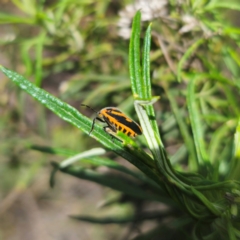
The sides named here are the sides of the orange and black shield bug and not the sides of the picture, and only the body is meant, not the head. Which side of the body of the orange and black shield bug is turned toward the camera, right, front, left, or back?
left
